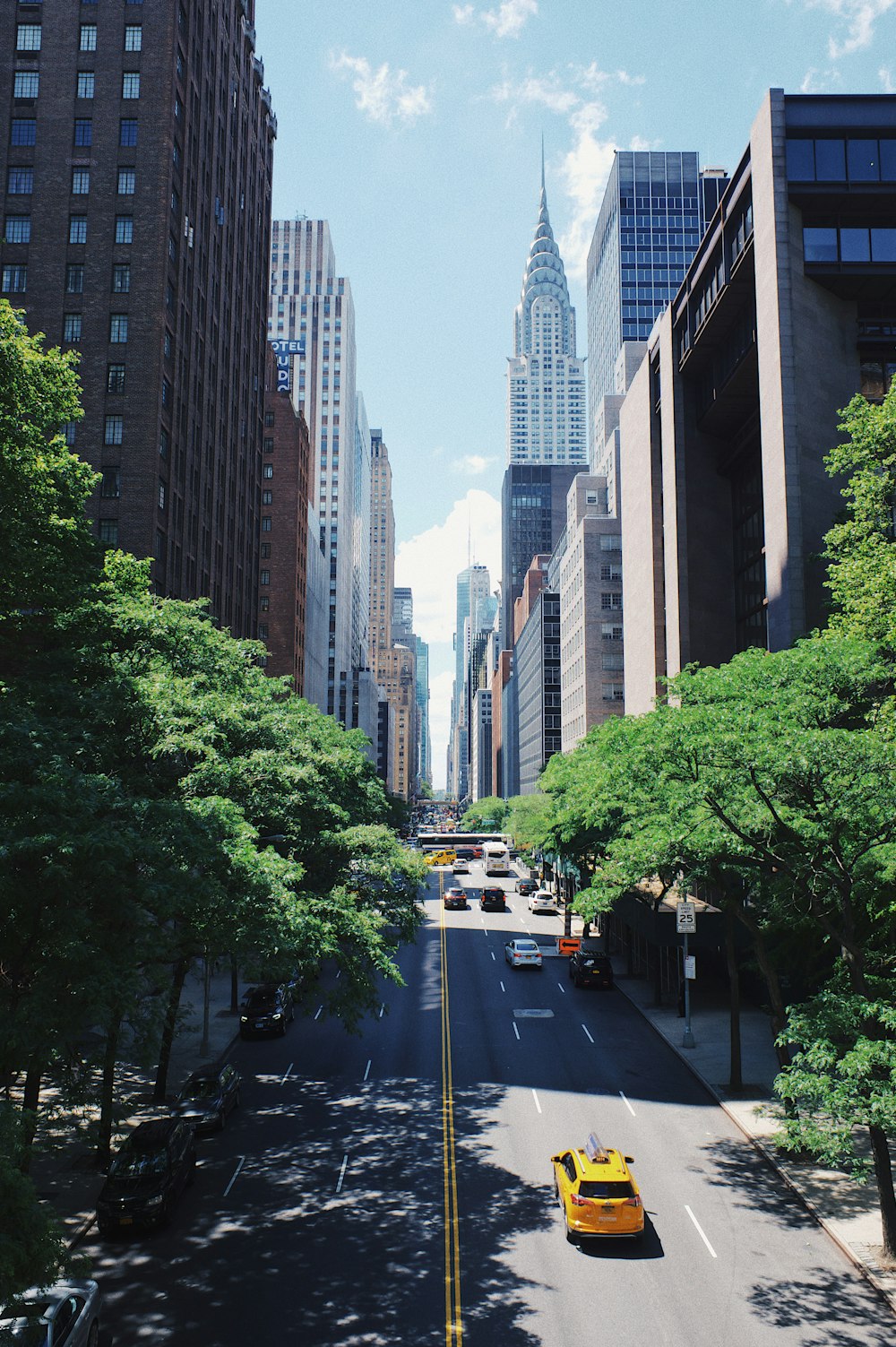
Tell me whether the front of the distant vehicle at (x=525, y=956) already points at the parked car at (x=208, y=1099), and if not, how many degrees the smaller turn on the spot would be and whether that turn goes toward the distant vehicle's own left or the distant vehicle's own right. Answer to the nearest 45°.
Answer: approximately 180°

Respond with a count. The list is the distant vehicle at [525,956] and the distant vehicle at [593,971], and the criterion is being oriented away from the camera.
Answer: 2

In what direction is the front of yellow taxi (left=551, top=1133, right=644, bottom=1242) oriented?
away from the camera

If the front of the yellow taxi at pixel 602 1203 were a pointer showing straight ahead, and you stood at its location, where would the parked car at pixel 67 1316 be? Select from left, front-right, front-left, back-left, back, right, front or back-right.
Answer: back-left

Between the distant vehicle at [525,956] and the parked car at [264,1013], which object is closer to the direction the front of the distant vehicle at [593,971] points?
the distant vehicle

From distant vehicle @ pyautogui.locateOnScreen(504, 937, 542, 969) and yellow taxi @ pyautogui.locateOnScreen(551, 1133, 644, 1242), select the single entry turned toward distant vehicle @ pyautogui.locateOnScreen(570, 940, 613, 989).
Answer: the yellow taxi

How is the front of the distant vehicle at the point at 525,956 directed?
away from the camera

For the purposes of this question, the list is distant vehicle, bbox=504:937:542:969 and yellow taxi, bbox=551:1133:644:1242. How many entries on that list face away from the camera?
2

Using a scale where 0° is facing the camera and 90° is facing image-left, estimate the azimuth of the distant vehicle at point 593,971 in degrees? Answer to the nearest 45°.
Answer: approximately 180°
